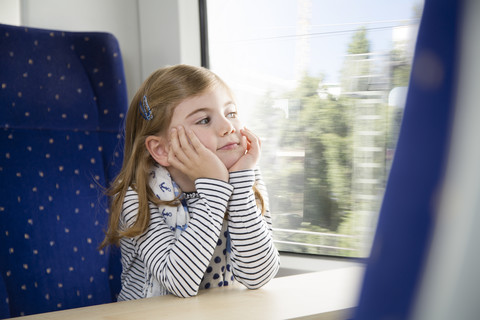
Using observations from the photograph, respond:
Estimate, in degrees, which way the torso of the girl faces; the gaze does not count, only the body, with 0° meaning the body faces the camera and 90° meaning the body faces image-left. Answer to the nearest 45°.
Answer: approximately 315°
